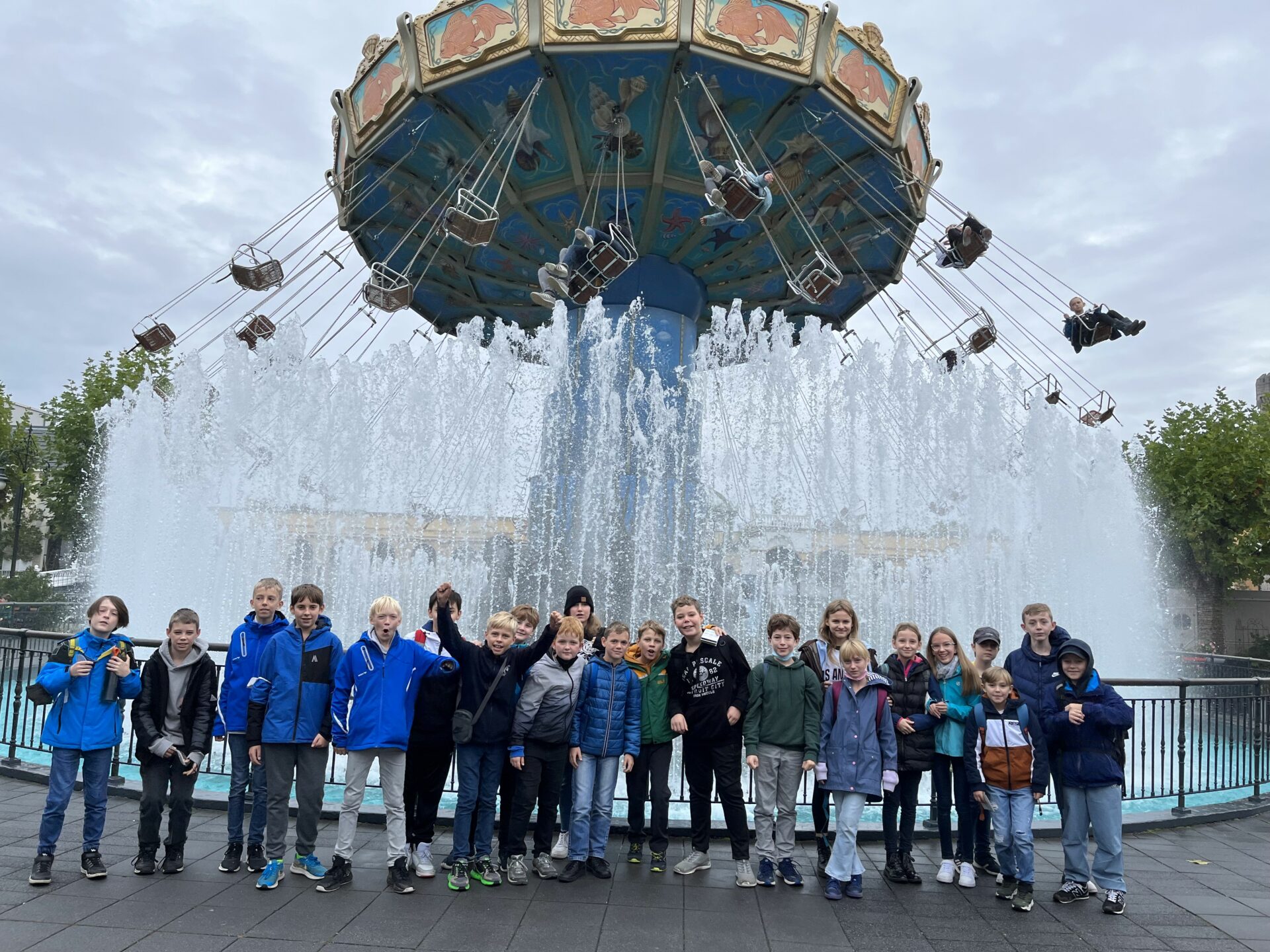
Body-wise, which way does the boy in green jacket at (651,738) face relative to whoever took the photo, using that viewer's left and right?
facing the viewer

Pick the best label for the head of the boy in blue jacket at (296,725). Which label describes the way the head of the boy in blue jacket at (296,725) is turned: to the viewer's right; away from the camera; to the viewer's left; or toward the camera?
toward the camera

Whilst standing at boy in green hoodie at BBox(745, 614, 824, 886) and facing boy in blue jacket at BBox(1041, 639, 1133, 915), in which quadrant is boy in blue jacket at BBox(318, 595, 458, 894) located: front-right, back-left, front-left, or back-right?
back-right

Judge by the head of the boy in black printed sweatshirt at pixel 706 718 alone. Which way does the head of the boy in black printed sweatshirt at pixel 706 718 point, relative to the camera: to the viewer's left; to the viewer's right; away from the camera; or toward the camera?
toward the camera

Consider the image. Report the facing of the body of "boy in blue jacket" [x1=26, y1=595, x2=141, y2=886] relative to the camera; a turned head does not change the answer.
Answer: toward the camera

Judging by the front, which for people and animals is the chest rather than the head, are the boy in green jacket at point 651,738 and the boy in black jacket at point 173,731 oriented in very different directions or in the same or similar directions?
same or similar directions

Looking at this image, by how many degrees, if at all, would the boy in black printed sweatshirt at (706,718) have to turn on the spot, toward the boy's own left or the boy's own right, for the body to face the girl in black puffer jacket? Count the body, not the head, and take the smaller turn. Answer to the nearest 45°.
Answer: approximately 90° to the boy's own left

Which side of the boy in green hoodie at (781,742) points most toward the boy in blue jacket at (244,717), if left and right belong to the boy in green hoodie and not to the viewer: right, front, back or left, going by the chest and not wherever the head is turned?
right

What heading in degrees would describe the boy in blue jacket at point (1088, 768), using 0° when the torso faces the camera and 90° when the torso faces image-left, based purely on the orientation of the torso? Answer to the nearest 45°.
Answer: approximately 45°

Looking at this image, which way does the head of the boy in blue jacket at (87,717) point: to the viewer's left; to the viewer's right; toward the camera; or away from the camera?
toward the camera

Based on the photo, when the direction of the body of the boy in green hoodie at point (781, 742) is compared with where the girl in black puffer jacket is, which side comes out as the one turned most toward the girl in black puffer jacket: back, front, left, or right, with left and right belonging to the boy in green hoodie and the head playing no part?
left

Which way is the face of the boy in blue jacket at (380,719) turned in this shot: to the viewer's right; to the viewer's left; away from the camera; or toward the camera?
toward the camera

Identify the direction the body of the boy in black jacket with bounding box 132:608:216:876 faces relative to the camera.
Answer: toward the camera

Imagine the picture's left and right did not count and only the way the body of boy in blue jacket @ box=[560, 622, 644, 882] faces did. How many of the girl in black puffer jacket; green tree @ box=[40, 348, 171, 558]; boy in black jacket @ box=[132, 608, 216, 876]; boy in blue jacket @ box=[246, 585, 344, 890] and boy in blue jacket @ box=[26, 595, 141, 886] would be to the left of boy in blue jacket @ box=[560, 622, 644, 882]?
1
